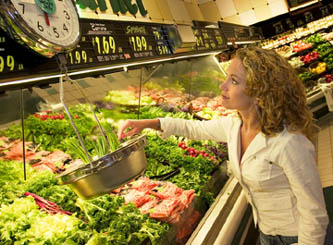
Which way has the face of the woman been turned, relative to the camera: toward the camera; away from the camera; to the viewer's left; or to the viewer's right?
to the viewer's left

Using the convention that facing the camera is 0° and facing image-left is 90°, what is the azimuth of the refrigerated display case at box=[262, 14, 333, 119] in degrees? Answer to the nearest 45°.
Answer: approximately 45°

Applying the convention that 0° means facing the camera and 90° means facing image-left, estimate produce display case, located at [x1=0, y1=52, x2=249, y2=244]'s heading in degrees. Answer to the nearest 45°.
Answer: approximately 315°

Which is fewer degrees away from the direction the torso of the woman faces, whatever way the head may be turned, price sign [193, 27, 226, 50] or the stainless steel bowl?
the stainless steel bowl

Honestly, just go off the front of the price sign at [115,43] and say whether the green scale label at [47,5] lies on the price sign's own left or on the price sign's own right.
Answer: on the price sign's own right

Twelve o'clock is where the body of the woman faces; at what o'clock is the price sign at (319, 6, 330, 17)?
The price sign is roughly at 4 o'clock from the woman.

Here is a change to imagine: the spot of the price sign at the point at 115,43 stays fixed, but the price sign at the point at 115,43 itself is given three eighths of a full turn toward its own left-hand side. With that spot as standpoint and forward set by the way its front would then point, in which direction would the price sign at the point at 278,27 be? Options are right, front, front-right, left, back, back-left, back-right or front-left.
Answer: front-right

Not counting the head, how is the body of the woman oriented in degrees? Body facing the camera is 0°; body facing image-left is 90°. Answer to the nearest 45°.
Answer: approximately 90°

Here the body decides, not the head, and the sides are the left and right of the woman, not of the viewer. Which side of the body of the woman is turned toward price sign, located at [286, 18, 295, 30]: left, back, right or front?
right

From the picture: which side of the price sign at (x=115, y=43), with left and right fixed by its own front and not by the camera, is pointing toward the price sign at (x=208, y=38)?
left

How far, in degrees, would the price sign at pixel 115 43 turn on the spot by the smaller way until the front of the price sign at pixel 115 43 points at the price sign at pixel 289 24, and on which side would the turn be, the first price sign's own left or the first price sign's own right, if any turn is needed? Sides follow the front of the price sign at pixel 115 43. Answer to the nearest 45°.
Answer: approximately 90° to the first price sign's own left
